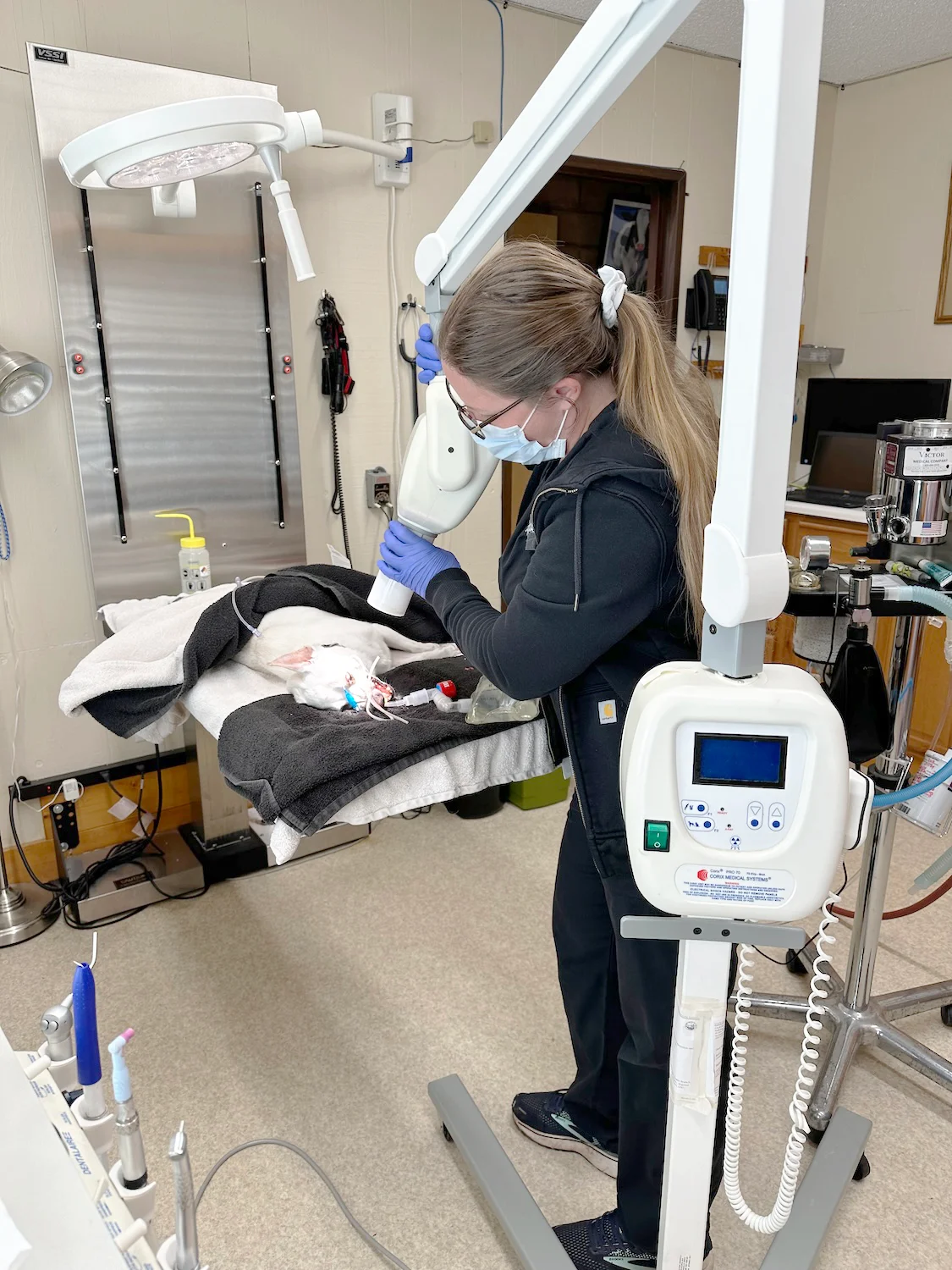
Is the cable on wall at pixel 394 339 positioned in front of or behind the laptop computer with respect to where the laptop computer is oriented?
in front

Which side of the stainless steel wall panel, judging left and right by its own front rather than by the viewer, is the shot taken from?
front

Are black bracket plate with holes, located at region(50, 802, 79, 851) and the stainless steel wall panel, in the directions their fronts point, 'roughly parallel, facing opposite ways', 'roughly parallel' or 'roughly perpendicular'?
roughly parallel

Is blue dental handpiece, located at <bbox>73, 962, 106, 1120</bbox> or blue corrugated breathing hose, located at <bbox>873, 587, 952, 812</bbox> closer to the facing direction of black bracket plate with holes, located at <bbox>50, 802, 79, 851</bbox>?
the blue dental handpiece

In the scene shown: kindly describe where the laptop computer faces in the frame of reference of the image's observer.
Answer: facing the viewer and to the left of the viewer

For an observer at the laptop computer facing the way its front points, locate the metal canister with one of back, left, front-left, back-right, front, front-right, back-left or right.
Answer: front-left

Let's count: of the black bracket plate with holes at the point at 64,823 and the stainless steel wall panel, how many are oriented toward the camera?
2

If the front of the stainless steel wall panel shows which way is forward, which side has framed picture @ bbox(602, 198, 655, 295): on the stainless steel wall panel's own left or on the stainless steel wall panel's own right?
on the stainless steel wall panel's own left

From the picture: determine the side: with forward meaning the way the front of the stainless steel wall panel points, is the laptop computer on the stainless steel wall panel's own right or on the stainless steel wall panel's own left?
on the stainless steel wall panel's own left

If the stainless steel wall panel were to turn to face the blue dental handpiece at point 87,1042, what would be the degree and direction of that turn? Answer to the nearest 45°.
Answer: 0° — it already faces it

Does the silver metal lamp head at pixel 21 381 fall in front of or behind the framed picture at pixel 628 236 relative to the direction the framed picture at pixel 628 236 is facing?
in front

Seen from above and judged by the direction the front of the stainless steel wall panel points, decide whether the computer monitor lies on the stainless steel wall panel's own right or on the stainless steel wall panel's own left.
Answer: on the stainless steel wall panel's own left

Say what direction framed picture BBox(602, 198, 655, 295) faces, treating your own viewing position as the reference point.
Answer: facing the viewer
